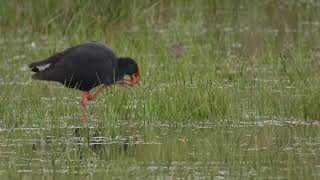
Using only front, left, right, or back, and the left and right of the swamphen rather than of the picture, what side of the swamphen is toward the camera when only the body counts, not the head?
right
